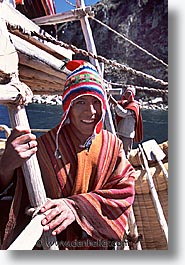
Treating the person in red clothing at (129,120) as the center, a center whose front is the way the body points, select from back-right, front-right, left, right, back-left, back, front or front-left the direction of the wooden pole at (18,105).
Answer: front

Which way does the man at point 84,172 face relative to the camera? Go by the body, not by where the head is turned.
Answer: toward the camera

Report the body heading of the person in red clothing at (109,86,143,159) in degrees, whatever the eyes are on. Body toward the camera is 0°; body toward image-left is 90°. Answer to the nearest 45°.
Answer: approximately 45°

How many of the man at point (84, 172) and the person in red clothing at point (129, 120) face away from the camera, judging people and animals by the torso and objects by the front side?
0

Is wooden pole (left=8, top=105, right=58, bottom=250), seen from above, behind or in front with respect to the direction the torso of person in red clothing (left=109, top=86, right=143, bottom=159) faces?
in front

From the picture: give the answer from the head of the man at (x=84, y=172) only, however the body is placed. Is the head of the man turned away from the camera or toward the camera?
toward the camera
